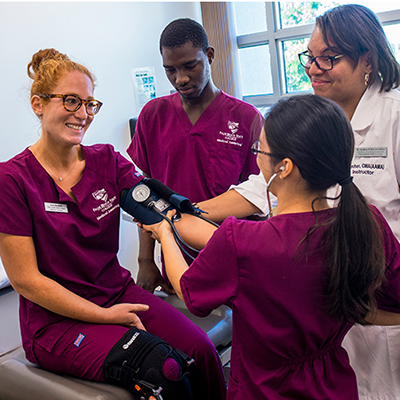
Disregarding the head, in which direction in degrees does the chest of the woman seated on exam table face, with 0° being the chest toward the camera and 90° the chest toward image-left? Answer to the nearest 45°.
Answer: approximately 315°

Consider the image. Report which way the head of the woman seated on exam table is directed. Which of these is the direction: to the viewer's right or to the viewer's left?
to the viewer's right
